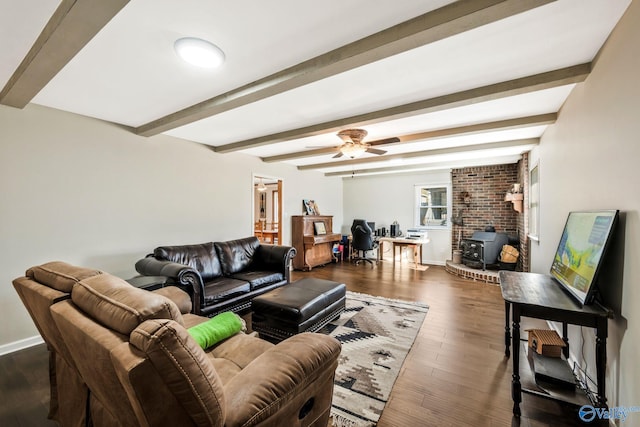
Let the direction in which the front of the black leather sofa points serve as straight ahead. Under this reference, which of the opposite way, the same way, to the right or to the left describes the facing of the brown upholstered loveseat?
to the left

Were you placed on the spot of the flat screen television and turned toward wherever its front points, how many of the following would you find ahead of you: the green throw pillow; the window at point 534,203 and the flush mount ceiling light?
2

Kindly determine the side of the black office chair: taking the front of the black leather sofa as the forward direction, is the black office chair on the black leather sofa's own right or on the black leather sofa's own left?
on the black leather sofa's own left

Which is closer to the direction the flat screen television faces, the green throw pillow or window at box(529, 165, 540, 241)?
the green throw pillow

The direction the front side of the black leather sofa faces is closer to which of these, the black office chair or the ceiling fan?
the ceiling fan

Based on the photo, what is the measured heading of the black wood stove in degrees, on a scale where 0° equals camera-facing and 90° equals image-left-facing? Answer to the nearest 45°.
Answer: approximately 45°

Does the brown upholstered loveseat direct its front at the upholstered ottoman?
yes

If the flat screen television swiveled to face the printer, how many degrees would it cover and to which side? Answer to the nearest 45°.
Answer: approximately 90° to its right

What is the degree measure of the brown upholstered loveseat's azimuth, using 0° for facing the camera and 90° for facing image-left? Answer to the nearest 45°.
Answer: approximately 225°

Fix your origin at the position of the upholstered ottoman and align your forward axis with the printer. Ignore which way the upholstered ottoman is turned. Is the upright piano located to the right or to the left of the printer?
left

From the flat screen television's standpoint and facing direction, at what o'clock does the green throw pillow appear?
The green throw pillow is roughly at 12 o'clock from the flat screen television.
